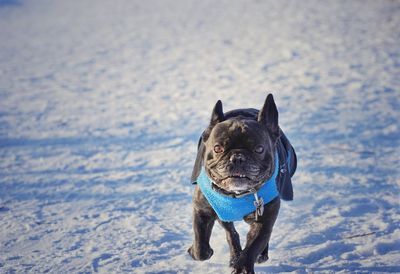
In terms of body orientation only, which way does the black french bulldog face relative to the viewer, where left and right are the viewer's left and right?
facing the viewer
